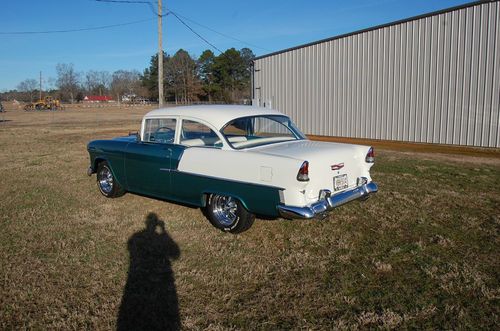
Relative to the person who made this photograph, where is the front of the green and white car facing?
facing away from the viewer and to the left of the viewer
